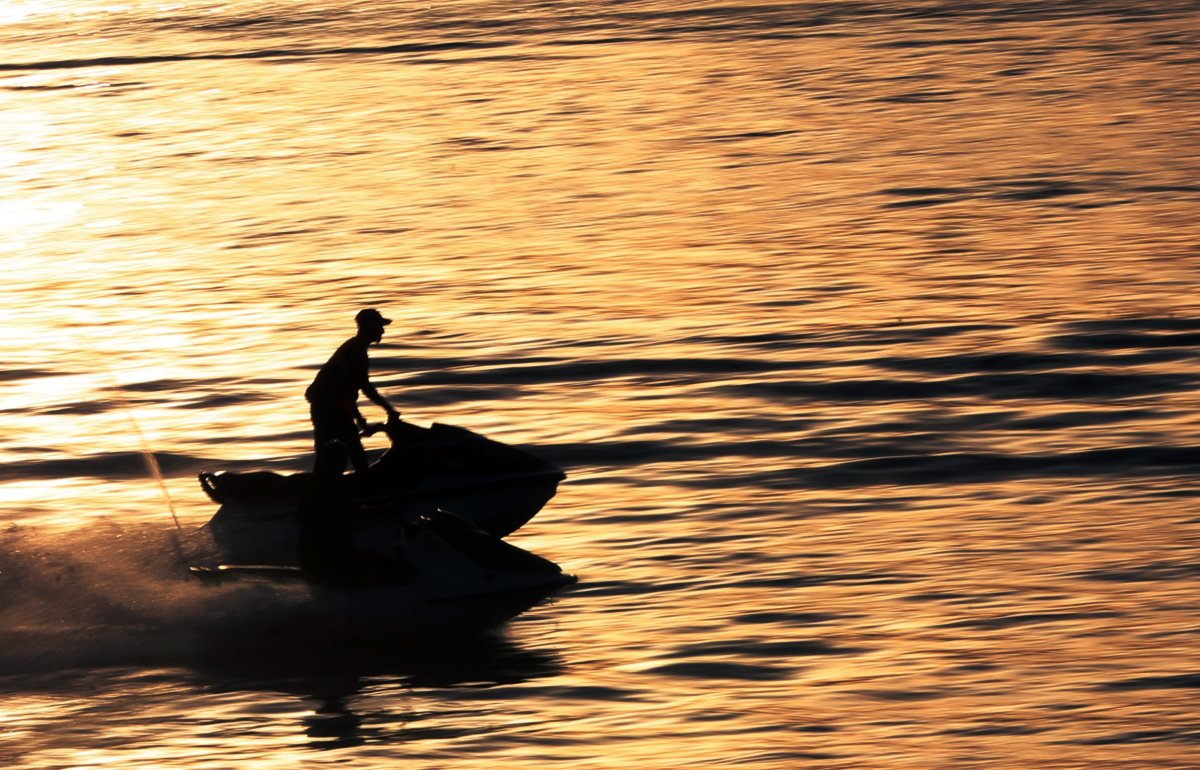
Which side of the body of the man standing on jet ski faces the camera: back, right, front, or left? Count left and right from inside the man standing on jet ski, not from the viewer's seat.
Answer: right

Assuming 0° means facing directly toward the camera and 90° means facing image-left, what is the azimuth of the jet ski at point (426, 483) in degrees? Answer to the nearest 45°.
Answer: approximately 270°

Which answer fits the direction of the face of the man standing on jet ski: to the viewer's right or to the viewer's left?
to the viewer's right
